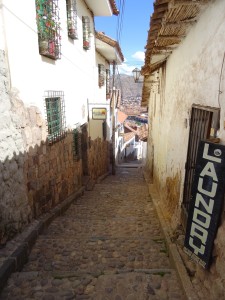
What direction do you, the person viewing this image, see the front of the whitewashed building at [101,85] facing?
facing the viewer and to the right of the viewer

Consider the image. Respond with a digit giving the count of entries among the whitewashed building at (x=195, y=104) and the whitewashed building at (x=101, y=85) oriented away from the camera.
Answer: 0

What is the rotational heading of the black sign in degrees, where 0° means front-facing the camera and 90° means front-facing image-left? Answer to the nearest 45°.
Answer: approximately 45°

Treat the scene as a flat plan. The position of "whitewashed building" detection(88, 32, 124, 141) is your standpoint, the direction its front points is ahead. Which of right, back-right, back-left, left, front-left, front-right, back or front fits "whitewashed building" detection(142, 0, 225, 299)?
front-right

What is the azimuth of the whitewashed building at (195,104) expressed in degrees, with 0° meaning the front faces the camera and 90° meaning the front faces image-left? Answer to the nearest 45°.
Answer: approximately 45°

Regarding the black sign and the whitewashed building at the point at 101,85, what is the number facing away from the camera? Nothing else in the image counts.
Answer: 0

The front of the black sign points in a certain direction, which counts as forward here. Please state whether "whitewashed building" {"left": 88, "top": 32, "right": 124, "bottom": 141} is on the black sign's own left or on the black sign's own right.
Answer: on the black sign's own right
